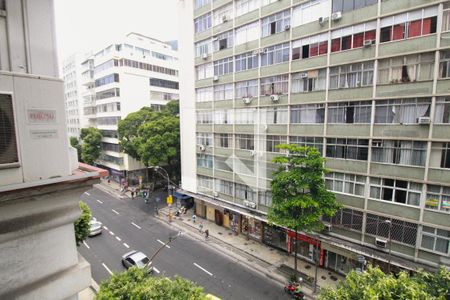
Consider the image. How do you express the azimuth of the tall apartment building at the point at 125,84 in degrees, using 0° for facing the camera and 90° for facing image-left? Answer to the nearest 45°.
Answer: approximately 45°

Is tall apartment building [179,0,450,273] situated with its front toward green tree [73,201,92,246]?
yes

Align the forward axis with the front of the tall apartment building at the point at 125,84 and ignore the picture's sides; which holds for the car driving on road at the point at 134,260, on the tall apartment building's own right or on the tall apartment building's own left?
on the tall apartment building's own left

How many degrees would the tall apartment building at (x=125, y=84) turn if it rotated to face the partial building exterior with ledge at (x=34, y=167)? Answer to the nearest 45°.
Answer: approximately 45° to its left

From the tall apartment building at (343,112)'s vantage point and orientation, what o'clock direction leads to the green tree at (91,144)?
The green tree is roughly at 2 o'clock from the tall apartment building.

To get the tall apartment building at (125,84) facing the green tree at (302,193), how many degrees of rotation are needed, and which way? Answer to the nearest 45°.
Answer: approximately 45° to its left
